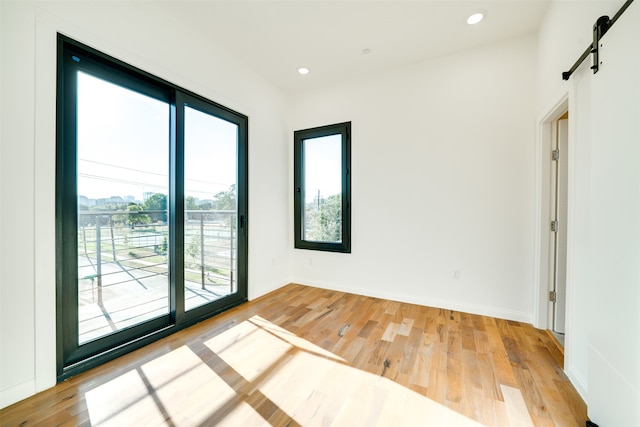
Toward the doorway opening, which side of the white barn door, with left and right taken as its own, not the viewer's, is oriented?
right

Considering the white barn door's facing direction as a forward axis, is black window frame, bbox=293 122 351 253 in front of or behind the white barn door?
in front

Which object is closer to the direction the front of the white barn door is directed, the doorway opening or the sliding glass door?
the sliding glass door

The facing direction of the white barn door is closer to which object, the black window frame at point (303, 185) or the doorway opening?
the black window frame

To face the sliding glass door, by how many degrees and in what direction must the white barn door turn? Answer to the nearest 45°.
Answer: approximately 45° to its left

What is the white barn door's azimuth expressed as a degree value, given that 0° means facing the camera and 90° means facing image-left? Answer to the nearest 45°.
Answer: approximately 90°
